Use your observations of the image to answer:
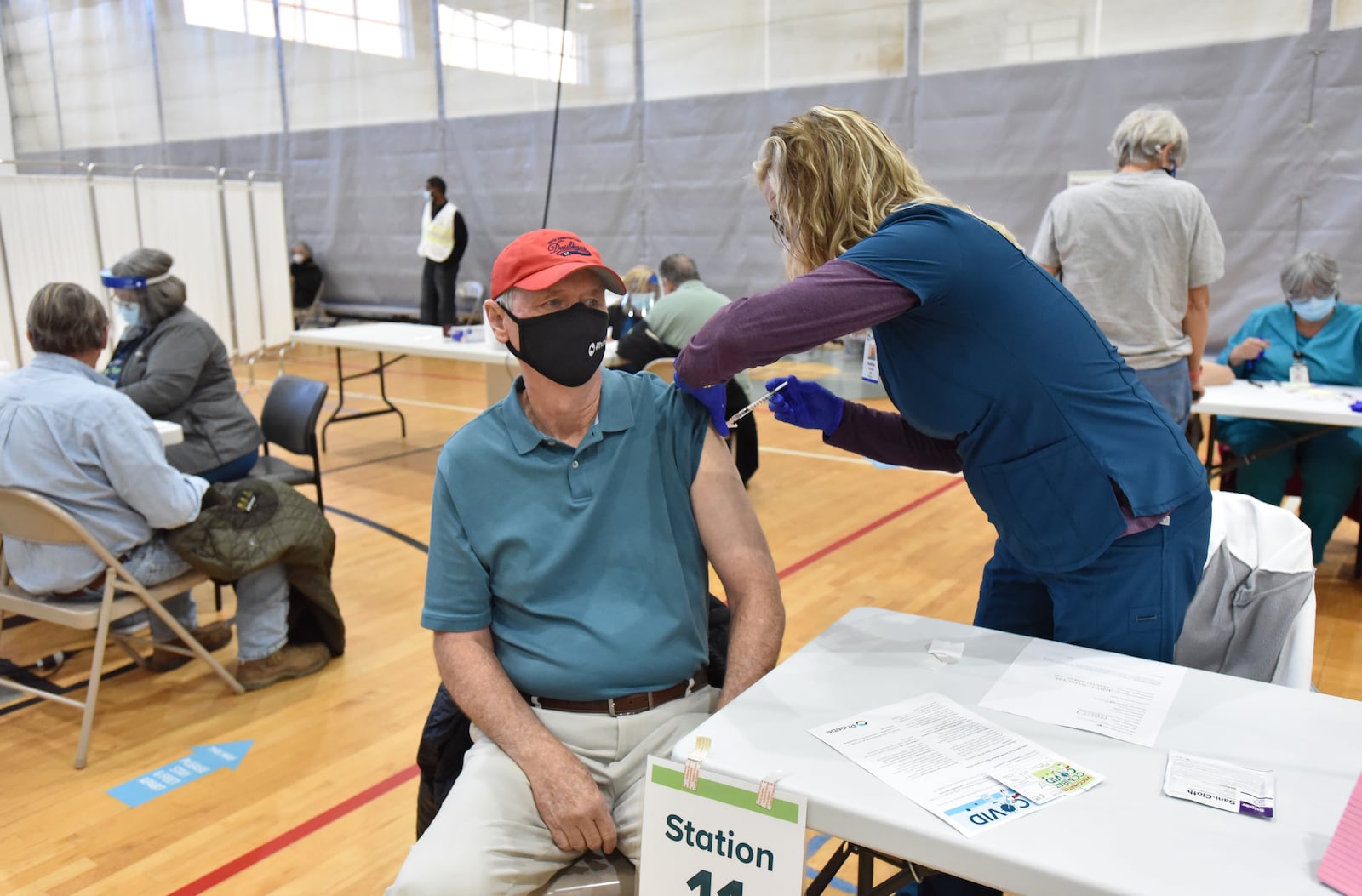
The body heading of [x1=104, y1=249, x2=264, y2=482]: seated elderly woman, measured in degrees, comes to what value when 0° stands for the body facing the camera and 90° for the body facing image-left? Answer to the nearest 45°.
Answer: approximately 90°

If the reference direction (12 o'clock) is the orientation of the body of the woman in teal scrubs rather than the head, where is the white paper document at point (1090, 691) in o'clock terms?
The white paper document is roughly at 12 o'clock from the woman in teal scrubs.

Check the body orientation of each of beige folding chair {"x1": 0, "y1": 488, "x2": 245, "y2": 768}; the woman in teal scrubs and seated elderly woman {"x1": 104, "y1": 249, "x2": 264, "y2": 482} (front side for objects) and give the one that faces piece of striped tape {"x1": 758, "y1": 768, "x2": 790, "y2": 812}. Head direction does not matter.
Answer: the woman in teal scrubs

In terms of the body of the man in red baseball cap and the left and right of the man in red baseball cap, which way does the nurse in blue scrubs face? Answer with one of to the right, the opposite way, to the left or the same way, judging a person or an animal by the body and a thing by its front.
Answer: to the right

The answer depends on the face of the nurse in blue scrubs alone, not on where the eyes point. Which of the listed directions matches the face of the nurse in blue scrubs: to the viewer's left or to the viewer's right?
to the viewer's left

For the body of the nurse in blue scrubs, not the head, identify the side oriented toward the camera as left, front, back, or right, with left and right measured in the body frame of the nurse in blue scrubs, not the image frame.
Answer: left

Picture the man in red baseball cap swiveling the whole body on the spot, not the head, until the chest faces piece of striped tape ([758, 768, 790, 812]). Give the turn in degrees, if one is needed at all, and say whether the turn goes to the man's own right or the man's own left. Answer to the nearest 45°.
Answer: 0° — they already face it

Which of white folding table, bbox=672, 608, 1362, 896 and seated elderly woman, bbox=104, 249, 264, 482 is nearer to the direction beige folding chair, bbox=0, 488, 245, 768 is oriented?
the seated elderly woman
